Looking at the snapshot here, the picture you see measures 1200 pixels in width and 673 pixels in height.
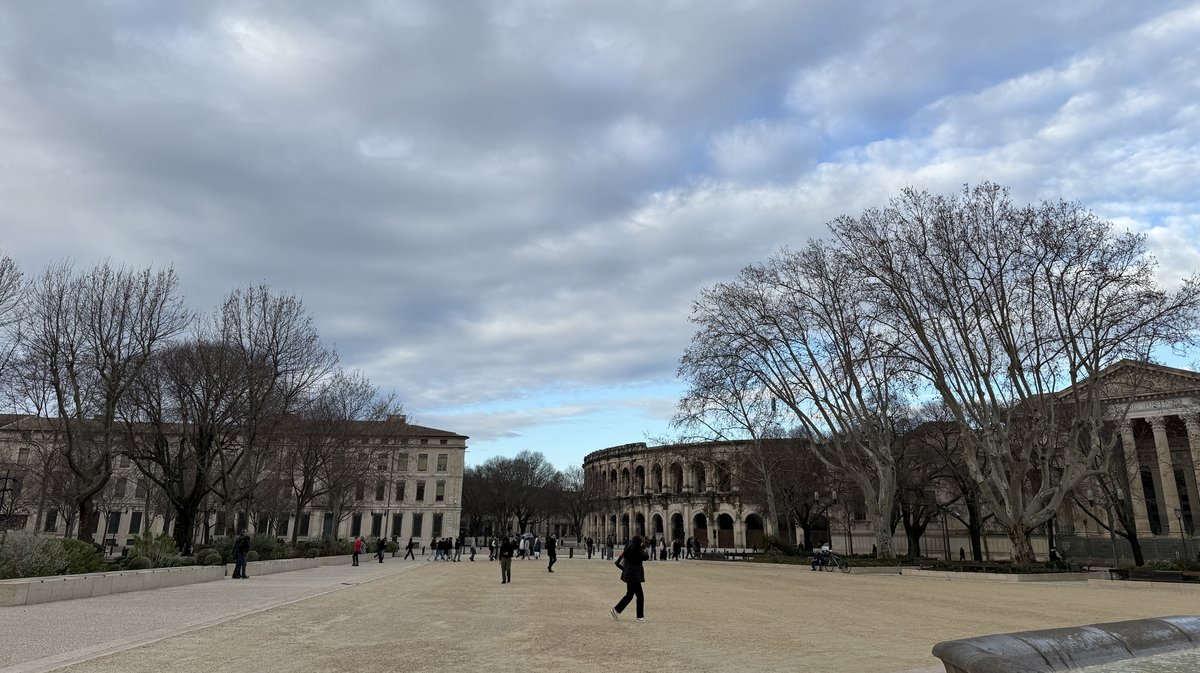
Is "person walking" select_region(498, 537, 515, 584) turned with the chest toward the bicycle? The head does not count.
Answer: no

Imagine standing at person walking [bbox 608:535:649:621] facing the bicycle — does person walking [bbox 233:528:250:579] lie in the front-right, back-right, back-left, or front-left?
front-left
